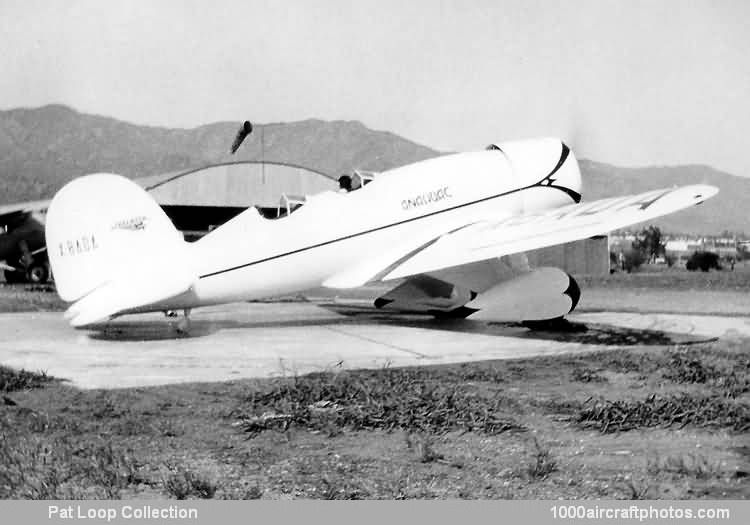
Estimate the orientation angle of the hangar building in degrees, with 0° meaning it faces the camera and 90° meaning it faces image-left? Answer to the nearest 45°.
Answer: approximately 0°

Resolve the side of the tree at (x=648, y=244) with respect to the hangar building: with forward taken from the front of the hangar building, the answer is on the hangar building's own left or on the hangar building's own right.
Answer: on the hangar building's own left

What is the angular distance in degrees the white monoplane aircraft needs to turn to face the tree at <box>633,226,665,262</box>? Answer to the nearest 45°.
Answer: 0° — it already faces it

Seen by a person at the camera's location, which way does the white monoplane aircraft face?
facing away from the viewer and to the right of the viewer
